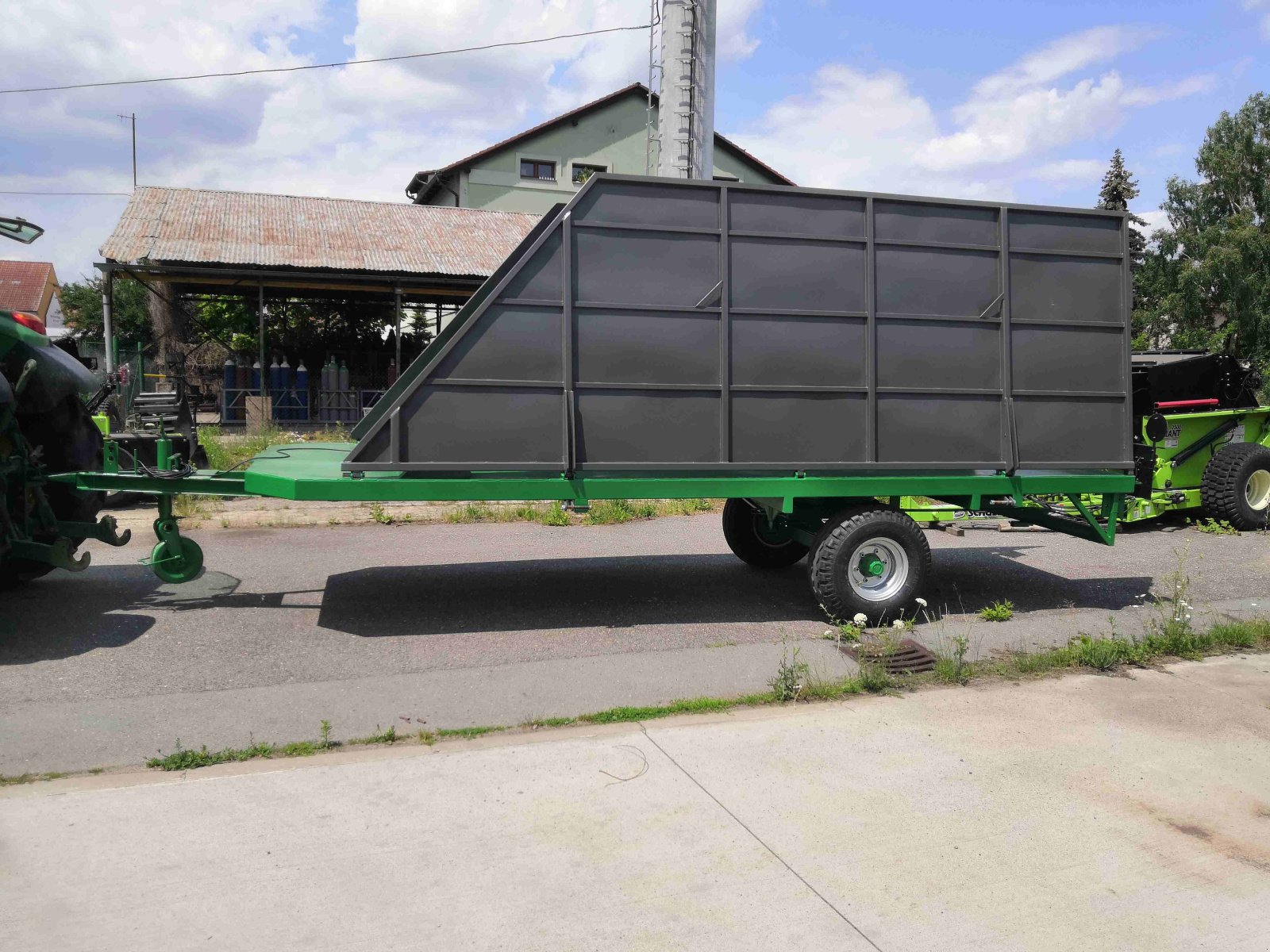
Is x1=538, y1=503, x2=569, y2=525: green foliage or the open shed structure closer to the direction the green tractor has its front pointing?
the open shed structure

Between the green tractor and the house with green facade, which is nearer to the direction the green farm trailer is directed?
the green tractor

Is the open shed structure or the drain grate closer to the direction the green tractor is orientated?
the open shed structure

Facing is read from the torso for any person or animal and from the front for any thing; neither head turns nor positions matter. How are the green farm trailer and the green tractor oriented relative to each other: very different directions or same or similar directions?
same or similar directions

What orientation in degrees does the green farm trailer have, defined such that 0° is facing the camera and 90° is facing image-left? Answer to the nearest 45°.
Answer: approximately 90°

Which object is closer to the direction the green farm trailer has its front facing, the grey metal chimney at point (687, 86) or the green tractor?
the green tractor

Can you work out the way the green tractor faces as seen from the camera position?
facing away from the viewer and to the left of the viewer

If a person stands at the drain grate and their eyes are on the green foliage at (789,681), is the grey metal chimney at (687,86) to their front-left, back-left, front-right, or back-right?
back-right

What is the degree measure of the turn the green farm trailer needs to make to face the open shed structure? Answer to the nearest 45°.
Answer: approximately 45° to its right

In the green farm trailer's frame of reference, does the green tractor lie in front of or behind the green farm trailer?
in front

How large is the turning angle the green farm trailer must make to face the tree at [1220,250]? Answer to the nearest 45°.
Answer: approximately 135° to its right
